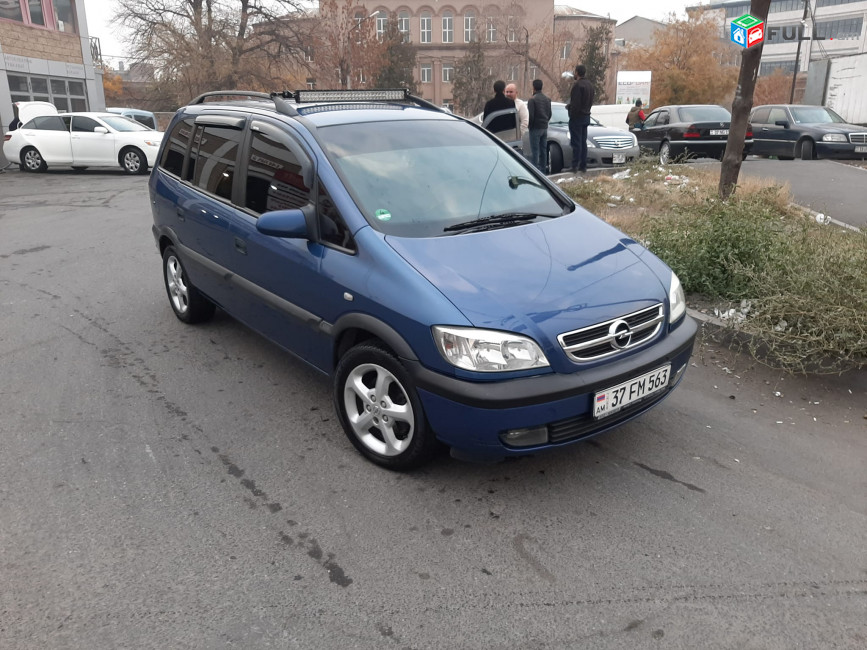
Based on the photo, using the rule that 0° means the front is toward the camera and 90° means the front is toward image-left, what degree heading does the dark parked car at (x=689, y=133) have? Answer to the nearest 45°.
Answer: approximately 135°

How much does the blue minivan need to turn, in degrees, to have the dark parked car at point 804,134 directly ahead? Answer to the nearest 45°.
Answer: approximately 90° to its left

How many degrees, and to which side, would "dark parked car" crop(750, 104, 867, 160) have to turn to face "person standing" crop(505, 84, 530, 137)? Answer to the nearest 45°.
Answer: approximately 90° to its right

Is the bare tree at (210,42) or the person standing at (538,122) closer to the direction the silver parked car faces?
the person standing

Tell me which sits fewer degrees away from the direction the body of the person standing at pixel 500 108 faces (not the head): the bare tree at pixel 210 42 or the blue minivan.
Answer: the bare tree

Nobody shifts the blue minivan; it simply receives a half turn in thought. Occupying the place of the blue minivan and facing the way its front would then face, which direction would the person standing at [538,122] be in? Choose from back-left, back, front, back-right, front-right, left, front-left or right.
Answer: front-right

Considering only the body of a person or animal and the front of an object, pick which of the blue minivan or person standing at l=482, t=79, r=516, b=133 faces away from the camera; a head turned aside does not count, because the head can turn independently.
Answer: the person standing

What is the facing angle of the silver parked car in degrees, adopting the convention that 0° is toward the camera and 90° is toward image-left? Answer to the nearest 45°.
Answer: approximately 315°

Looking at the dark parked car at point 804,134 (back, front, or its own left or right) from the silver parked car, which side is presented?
right

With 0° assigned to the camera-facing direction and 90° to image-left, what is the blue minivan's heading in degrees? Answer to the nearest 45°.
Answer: approximately 315°

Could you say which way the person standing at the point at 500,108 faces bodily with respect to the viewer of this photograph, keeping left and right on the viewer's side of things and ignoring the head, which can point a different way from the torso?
facing away from the viewer

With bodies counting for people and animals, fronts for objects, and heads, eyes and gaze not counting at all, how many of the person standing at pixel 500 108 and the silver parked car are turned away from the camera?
1
